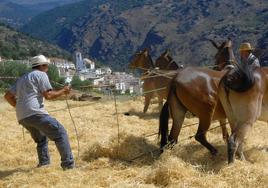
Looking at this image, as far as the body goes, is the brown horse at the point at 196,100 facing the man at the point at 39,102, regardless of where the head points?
no

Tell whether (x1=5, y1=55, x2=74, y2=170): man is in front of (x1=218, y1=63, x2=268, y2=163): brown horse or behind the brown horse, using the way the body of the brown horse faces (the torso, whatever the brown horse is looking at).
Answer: behind

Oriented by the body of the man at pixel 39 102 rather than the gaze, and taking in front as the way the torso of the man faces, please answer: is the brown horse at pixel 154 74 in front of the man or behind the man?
in front

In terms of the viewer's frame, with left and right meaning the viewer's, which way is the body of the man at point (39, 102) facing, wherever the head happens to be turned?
facing away from the viewer and to the right of the viewer

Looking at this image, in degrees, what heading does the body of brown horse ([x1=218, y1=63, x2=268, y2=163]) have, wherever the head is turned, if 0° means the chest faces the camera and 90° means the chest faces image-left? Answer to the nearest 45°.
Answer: approximately 225°

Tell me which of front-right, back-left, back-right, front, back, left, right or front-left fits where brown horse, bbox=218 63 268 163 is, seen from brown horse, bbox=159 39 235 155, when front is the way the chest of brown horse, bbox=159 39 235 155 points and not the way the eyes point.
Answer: right

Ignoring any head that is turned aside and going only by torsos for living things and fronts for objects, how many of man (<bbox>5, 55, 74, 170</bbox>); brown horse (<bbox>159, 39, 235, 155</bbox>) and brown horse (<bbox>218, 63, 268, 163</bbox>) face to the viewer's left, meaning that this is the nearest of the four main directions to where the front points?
0

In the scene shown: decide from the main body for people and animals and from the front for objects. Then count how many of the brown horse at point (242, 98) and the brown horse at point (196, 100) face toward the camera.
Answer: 0

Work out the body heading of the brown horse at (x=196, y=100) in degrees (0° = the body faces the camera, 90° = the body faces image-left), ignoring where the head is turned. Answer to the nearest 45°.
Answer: approximately 225°

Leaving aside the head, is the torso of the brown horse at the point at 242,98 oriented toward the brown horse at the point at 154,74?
no

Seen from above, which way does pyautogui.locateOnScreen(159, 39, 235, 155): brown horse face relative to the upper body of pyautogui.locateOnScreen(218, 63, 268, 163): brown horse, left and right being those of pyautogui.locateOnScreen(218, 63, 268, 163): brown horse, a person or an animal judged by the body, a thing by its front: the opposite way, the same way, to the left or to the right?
the same way
